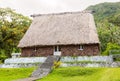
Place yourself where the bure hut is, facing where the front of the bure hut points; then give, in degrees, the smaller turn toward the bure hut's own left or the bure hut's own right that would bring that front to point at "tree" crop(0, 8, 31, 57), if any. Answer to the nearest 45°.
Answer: approximately 135° to the bure hut's own right

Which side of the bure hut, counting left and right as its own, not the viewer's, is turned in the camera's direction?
front

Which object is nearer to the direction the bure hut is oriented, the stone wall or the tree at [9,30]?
the stone wall

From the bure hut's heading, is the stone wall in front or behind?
in front
